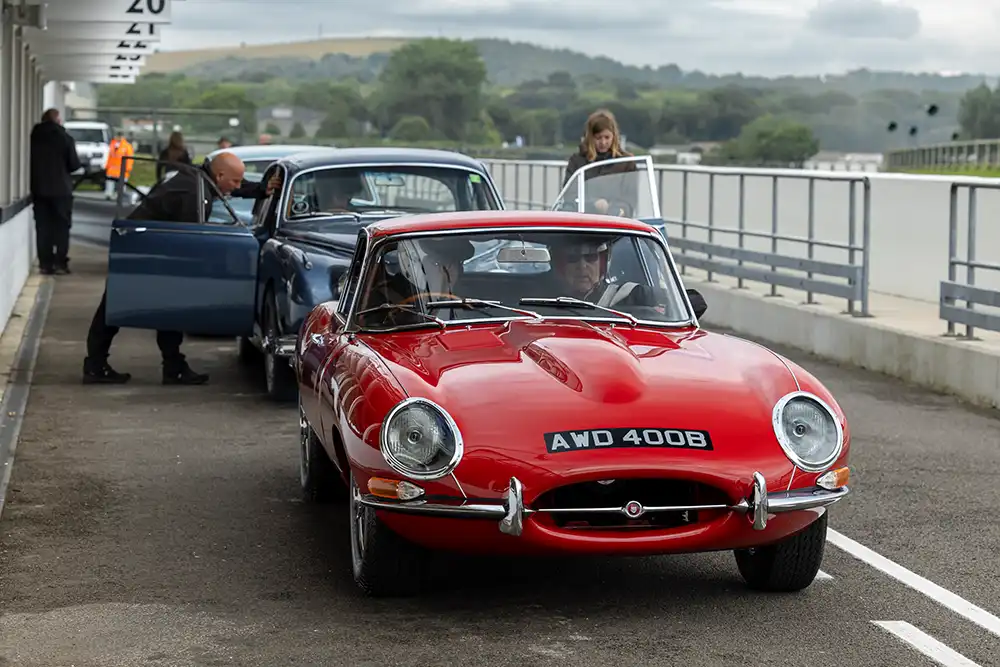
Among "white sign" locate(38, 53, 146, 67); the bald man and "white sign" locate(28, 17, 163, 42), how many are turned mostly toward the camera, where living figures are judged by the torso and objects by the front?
2

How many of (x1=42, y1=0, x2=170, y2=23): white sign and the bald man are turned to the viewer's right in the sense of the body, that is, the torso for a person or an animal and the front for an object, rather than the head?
1

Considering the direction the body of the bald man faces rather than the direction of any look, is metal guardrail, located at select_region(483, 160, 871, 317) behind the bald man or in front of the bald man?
in front

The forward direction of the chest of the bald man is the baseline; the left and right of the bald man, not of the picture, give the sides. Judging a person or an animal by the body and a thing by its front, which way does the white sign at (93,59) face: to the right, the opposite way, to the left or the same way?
to the right

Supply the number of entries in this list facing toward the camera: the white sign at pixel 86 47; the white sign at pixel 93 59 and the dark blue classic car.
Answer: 3

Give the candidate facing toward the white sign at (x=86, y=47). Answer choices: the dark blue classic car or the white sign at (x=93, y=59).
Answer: the white sign at (x=93, y=59)

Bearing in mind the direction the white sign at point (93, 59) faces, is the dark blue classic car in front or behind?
in front

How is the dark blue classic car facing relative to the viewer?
toward the camera

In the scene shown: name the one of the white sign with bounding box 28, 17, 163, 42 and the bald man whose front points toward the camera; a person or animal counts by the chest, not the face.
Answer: the white sign

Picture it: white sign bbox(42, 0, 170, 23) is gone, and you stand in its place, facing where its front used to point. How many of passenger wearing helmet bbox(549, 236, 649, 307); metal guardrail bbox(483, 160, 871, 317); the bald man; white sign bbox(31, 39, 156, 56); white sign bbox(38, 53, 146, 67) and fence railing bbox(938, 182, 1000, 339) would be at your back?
2

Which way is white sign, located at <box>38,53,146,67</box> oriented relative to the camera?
toward the camera

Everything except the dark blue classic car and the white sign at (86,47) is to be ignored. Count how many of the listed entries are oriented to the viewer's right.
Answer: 0

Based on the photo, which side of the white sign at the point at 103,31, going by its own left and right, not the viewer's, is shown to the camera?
front
